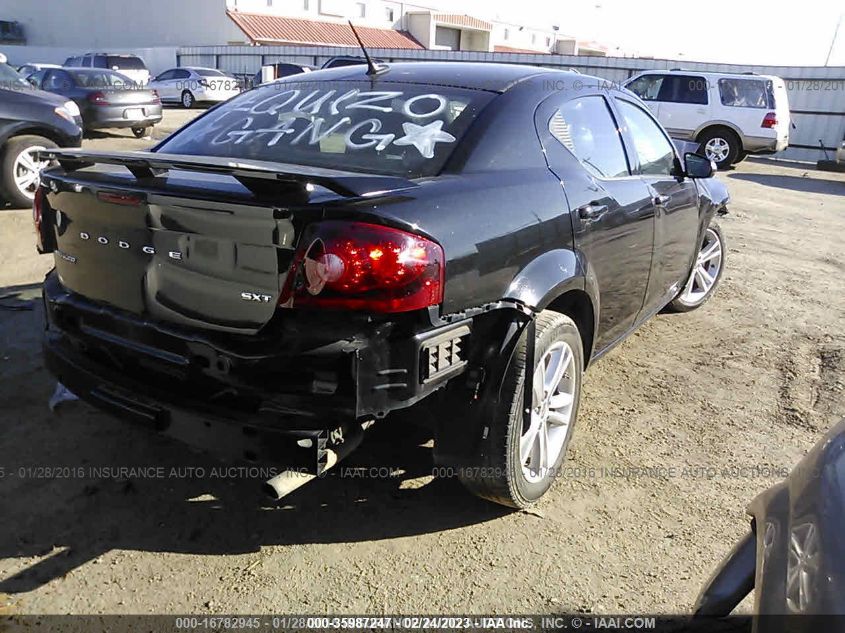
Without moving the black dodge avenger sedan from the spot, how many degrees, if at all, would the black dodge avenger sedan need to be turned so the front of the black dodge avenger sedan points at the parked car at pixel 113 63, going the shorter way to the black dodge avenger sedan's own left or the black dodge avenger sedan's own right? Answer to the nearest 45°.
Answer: approximately 45° to the black dodge avenger sedan's own left

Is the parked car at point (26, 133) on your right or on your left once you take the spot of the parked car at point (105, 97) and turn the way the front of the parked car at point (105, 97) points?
on your left

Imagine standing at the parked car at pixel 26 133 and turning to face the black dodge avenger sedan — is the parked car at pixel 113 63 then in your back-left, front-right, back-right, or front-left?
back-left

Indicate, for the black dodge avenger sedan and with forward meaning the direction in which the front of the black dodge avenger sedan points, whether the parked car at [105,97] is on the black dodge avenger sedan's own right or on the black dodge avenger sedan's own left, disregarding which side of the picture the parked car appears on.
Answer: on the black dodge avenger sedan's own left

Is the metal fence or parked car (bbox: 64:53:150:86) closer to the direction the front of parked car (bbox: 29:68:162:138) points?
the parked car

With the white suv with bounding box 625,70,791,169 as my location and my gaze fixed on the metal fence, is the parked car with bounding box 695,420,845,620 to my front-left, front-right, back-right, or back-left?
back-right

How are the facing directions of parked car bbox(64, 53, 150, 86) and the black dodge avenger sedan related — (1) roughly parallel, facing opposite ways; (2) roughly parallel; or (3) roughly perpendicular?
roughly perpendicular

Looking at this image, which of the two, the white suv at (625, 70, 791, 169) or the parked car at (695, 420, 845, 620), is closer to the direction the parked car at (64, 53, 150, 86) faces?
the white suv

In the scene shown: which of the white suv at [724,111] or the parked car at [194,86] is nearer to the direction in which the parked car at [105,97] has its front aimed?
the parked car

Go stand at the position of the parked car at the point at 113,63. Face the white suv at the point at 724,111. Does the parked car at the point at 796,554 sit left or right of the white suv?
right

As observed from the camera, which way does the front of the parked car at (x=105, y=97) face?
facing away from the viewer and to the left of the viewer

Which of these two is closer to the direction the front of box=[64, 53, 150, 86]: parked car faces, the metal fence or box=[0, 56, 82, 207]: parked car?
the metal fence
